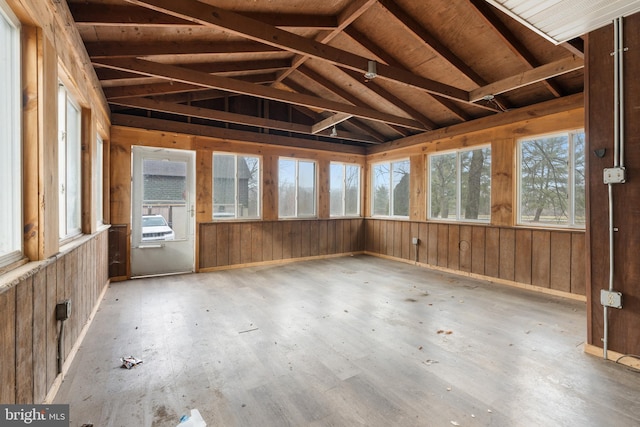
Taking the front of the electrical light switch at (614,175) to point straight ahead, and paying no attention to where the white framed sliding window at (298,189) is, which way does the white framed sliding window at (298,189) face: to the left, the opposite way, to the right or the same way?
to the left

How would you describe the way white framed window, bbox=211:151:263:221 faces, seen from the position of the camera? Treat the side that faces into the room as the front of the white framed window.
facing the viewer

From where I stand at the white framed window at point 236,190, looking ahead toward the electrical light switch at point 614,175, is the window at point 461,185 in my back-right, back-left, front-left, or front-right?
front-left

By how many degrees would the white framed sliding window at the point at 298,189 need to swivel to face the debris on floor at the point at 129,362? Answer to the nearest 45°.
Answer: approximately 45° to its right

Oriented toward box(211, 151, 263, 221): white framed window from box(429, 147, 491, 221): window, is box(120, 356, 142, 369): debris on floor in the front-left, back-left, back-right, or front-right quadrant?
front-left

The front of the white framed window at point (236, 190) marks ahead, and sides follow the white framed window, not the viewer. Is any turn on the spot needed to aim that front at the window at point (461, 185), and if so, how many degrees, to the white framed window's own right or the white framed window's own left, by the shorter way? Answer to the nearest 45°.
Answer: approximately 90° to the white framed window's own left

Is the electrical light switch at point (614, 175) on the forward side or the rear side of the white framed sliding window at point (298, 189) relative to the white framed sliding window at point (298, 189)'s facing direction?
on the forward side

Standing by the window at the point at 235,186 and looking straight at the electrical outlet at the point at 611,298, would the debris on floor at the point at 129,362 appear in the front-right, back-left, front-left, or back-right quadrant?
front-right

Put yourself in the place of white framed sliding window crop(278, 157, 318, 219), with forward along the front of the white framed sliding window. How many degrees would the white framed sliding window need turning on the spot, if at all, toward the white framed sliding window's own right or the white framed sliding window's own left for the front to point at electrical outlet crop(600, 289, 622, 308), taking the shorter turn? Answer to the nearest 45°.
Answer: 0° — it already faces it

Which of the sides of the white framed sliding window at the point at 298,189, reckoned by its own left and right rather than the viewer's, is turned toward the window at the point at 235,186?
right

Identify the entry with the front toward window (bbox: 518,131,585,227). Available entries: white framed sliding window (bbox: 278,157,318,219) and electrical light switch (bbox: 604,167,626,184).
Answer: the white framed sliding window
